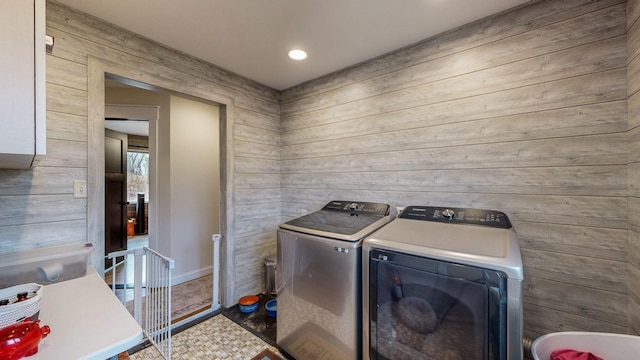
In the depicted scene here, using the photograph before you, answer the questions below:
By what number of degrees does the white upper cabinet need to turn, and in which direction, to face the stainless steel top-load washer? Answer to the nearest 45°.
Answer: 0° — it already faces it

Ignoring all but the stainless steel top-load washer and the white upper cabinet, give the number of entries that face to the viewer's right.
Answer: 1

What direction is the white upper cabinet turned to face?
to the viewer's right

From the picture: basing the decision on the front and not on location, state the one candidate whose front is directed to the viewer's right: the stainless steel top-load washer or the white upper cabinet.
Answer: the white upper cabinet

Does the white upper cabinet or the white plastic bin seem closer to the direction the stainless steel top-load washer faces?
the white upper cabinet

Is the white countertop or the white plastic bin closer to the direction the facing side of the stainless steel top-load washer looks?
the white countertop

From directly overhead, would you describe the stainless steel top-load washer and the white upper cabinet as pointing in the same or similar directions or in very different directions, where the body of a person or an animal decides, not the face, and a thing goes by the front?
very different directions
